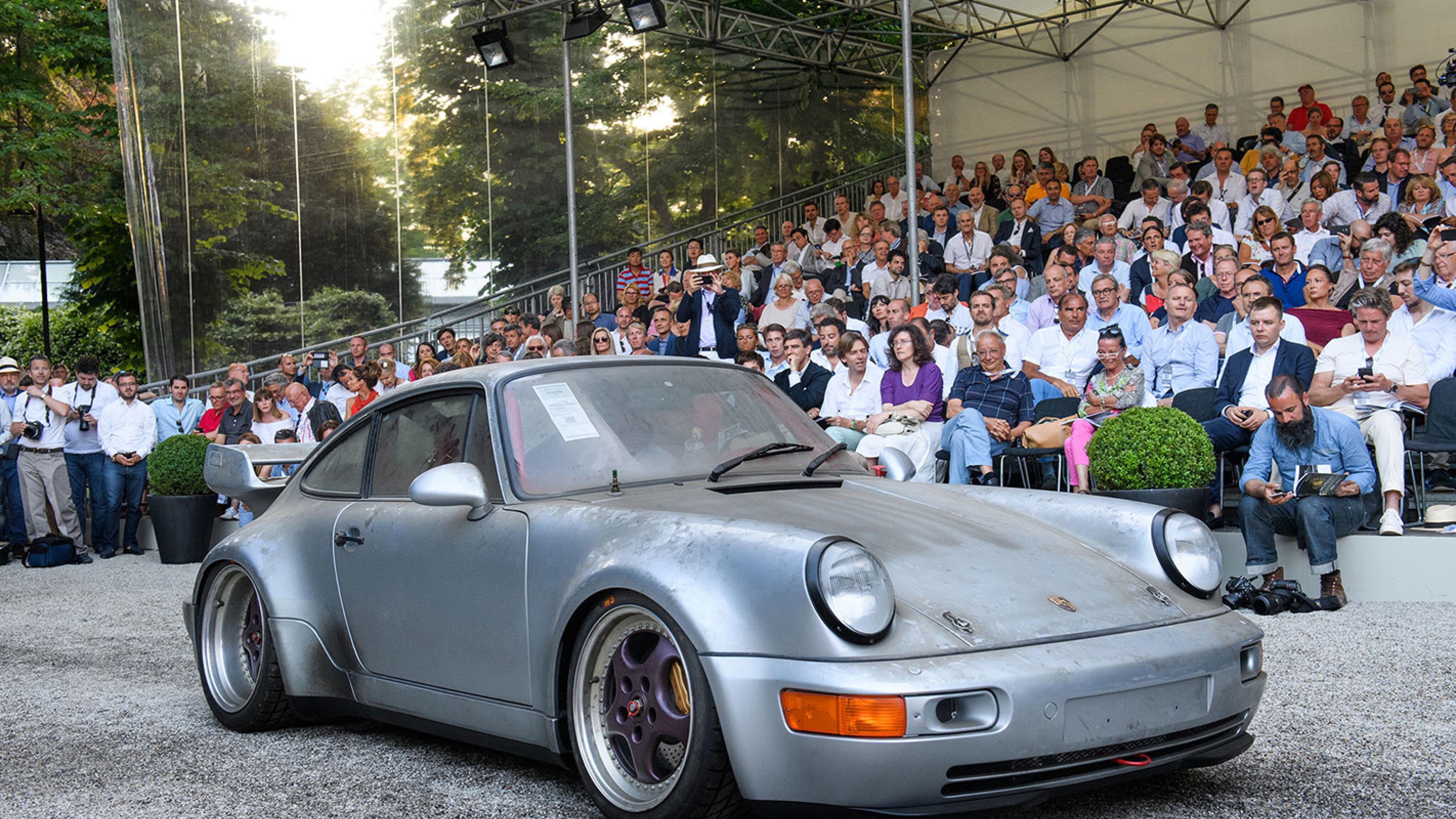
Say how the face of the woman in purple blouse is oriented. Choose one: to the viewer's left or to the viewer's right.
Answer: to the viewer's left

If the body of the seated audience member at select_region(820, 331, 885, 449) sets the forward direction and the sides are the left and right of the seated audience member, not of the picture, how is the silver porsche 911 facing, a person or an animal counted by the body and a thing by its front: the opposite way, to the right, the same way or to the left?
to the left

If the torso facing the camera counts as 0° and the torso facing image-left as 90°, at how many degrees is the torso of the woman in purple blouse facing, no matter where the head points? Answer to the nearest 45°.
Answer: approximately 45°

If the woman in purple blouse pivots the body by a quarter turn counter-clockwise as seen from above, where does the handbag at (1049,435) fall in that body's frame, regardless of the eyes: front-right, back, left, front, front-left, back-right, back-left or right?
front

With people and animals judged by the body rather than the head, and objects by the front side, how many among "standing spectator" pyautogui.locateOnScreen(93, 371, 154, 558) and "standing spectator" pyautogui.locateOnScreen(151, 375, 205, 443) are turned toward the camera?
2

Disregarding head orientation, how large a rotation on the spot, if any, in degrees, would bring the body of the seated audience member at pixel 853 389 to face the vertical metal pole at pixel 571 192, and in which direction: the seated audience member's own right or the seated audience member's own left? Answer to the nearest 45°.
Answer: approximately 90° to the seated audience member's own right

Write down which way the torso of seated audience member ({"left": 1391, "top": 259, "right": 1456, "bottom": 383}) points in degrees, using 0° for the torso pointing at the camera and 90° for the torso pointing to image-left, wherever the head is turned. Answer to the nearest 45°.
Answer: approximately 45°

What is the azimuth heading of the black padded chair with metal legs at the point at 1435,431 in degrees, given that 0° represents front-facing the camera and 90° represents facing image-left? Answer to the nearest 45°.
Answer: approximately 45°

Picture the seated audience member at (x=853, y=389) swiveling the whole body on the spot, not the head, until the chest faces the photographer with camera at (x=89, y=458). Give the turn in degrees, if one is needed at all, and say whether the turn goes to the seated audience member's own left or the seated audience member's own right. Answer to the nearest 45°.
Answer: approximately 45° to the seated audience member's own right
